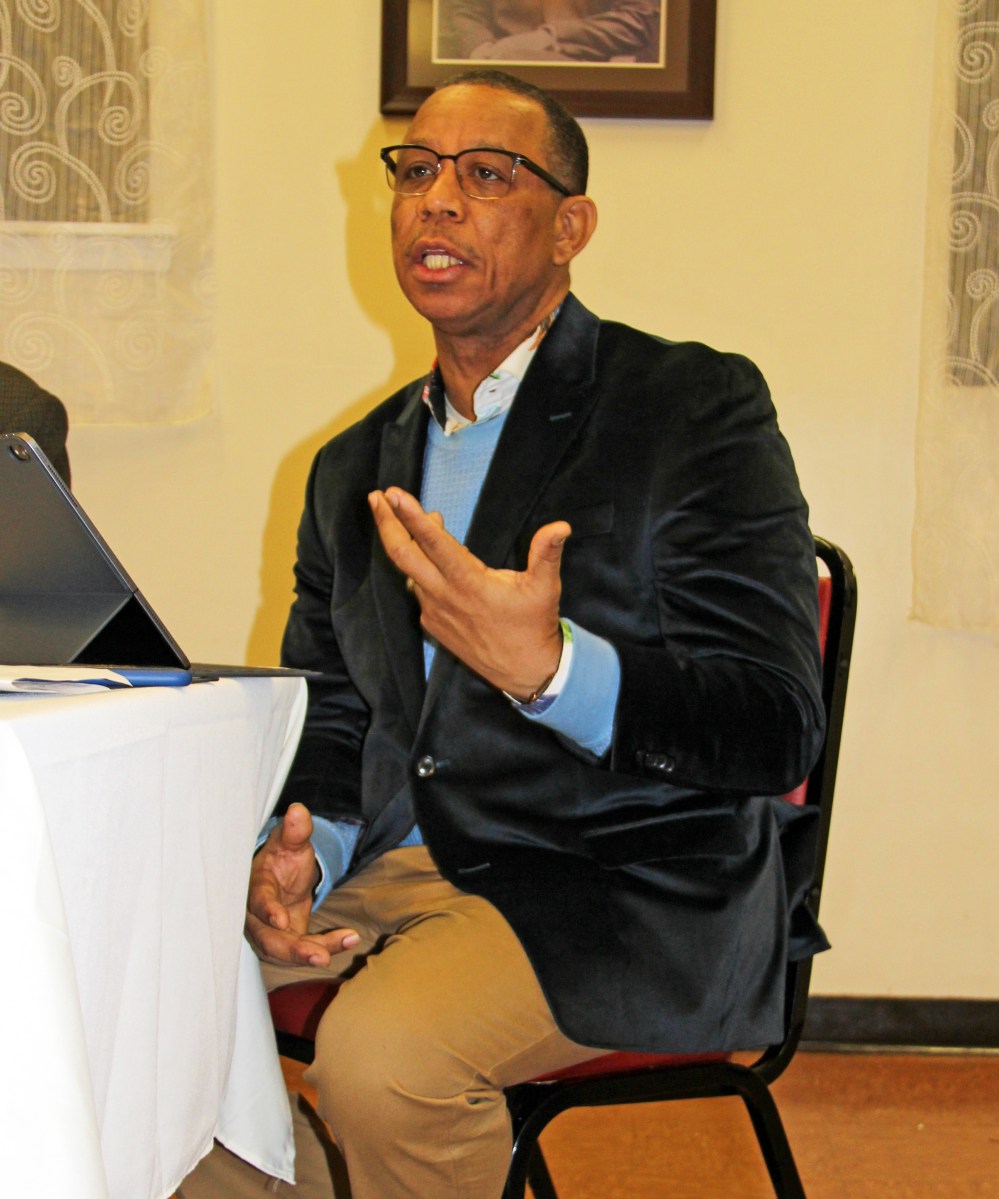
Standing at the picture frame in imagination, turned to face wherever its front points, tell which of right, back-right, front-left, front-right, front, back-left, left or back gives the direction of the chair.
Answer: front

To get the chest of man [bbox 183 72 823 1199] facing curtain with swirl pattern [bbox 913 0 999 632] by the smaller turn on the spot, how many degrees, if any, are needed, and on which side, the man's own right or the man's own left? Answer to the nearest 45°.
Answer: approximately 180°

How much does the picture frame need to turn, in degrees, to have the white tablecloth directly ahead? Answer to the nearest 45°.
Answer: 0° — it already faces it

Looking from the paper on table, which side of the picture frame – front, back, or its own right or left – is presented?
front

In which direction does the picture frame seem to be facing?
toward the camera

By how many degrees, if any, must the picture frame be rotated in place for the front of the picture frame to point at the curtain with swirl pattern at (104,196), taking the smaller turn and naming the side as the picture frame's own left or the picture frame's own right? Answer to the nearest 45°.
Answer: approximately 90° to the picture frame's own right

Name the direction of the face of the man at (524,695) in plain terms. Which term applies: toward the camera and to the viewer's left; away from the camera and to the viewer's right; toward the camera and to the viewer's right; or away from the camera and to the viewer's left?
toward the camera and to the viewer's left

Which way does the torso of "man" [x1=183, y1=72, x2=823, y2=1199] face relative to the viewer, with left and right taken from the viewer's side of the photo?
facing the viewer and to the left of the viewer
